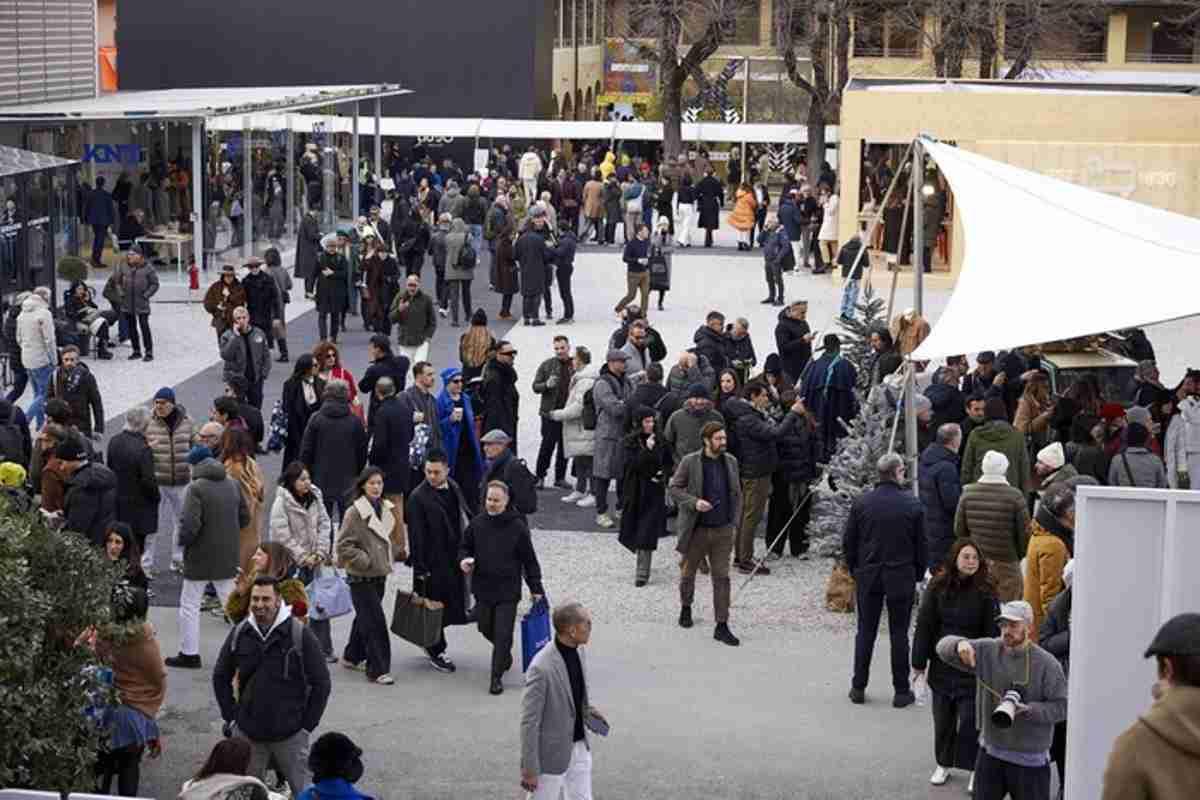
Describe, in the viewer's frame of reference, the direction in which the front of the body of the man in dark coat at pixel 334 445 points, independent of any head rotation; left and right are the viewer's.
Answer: facing away from the viewer

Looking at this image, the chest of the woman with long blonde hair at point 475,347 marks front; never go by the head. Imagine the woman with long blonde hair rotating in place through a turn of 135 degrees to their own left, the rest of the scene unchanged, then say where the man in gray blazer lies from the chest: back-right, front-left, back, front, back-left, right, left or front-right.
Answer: front-left

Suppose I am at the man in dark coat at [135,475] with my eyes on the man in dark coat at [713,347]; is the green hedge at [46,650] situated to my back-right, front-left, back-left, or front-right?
back-right

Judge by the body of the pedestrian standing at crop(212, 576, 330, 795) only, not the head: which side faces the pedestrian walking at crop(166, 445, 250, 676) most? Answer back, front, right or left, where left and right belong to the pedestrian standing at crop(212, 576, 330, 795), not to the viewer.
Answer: back

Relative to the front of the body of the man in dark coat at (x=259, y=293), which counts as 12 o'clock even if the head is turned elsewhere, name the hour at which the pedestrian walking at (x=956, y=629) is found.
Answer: The pedestrian walking is roughly at 10 o'clock from the man in dark coat.

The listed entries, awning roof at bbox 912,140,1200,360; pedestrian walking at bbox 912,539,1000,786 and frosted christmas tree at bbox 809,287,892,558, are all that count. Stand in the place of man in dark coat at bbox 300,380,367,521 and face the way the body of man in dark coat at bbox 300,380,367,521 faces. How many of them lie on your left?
0

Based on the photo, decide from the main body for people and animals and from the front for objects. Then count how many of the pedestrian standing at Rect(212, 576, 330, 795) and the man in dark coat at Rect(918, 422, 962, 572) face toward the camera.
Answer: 1

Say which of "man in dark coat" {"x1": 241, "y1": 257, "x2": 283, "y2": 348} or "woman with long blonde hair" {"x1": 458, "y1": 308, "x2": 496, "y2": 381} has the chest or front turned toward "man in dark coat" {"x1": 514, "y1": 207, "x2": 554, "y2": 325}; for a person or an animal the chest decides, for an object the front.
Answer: the woman with long blonde hair

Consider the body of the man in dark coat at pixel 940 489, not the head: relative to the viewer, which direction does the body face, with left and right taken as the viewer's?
facing away from the viewer and to the right of the viewer

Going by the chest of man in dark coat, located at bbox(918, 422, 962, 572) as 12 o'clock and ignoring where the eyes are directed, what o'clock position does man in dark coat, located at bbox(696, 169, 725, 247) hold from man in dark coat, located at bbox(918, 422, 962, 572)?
man in dark coat, located at bbox(696, 169, 725, 247) is roughly at 10 o'clock from man in dark coat, located at bbox(918, 422, 962, 572).

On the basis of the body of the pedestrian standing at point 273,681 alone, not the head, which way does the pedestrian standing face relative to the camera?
toward the camera

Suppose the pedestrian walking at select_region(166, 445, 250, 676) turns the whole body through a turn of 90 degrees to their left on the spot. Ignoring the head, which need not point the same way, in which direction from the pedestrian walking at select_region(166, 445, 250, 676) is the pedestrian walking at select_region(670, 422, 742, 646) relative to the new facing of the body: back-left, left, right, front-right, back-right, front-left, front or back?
back-left

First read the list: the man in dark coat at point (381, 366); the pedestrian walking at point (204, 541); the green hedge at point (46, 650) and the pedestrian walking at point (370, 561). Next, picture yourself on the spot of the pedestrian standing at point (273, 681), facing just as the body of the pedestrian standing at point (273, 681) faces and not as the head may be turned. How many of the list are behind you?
3

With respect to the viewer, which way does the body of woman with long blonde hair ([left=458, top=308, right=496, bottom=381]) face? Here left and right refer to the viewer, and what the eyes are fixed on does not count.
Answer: facing away from the viewer
